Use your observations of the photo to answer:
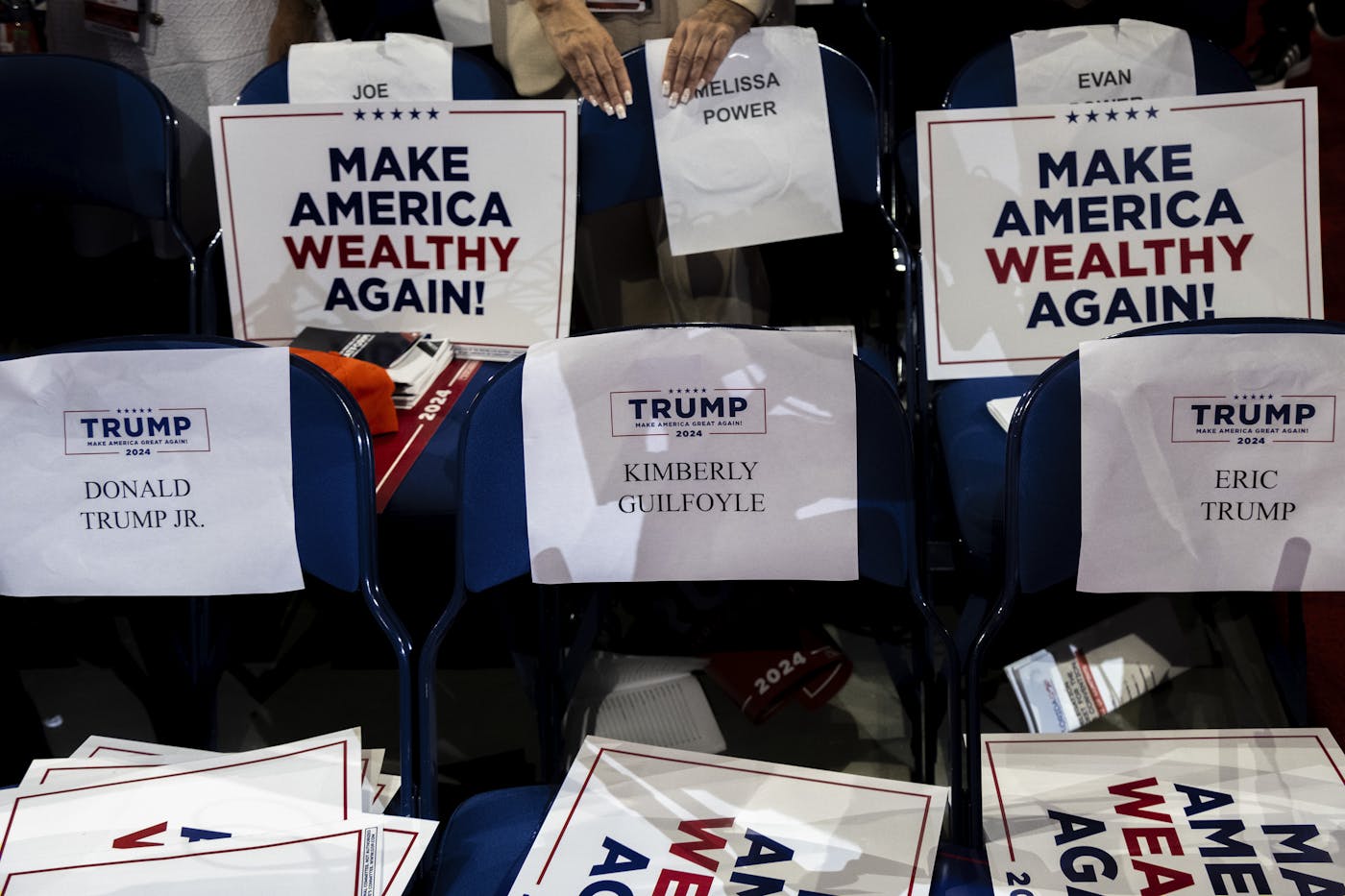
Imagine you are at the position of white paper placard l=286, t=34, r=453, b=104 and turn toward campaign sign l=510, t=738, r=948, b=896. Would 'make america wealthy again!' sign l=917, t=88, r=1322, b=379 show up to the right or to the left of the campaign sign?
left

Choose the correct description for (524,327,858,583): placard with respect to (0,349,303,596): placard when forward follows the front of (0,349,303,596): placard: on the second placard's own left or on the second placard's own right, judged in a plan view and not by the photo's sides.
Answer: on the second placard's own left

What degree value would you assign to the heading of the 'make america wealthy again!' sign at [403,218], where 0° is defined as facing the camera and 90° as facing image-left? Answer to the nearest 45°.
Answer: approximately 0°

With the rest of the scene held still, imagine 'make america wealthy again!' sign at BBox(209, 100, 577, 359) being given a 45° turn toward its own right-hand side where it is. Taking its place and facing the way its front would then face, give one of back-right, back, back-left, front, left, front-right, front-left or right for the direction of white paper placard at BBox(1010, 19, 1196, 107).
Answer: back-left

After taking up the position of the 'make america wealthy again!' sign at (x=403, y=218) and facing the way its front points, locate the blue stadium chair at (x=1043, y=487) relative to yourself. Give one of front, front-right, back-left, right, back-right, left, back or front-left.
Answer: front-left

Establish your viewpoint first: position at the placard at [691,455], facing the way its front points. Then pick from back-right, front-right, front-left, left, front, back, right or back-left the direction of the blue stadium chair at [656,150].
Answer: back
